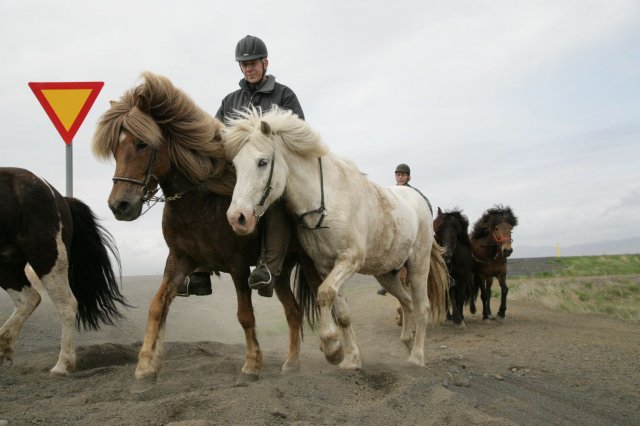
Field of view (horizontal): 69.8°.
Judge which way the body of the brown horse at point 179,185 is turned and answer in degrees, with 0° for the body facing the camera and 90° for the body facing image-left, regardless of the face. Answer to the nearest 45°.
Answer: approximately 45°

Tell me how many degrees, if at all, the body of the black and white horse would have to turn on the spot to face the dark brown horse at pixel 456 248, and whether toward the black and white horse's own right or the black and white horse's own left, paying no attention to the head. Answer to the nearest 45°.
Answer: approximately 180°

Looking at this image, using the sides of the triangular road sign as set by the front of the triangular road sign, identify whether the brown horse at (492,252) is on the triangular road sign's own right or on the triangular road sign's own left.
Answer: on the triangular road sign's own left

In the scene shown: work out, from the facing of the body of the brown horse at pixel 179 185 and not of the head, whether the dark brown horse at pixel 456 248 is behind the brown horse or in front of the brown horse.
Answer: behind

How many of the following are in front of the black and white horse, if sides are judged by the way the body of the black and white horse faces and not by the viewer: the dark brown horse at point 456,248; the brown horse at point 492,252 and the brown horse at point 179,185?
0

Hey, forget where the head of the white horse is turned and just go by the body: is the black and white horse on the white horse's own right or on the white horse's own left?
on the white horse's own right

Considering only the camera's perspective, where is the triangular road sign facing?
facing the viewer

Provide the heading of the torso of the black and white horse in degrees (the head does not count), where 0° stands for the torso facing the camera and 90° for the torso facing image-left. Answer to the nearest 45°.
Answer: approximately 90°

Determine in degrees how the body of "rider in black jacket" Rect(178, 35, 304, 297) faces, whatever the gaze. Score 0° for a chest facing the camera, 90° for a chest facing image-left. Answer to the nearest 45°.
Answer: approximately 45°

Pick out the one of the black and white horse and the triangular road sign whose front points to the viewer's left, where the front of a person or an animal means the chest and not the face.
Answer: the black and white horse

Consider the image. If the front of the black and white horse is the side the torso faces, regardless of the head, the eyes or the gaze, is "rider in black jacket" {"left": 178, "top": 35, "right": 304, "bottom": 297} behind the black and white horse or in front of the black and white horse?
behind

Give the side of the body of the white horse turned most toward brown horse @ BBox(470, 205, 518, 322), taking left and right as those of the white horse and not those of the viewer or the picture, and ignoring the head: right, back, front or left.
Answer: back

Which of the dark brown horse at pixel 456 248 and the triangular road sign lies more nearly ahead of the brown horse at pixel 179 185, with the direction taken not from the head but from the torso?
the triangular road sign

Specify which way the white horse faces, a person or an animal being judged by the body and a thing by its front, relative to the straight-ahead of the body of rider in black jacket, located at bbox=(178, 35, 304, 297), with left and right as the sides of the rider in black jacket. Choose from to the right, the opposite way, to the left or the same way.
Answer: the same way

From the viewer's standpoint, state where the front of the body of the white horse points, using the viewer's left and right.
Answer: facing the viewer and to the left of the viewer

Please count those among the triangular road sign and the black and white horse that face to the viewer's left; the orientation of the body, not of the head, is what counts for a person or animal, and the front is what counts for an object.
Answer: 1

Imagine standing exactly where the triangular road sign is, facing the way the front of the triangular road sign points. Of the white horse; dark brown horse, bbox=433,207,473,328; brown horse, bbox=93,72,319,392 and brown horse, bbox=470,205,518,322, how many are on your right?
0

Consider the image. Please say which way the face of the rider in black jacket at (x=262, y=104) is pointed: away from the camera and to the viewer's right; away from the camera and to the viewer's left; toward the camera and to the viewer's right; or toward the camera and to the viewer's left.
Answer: toward the camera and to the viewer's left

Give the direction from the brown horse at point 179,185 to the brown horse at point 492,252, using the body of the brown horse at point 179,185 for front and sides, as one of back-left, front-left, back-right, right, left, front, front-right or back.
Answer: back
